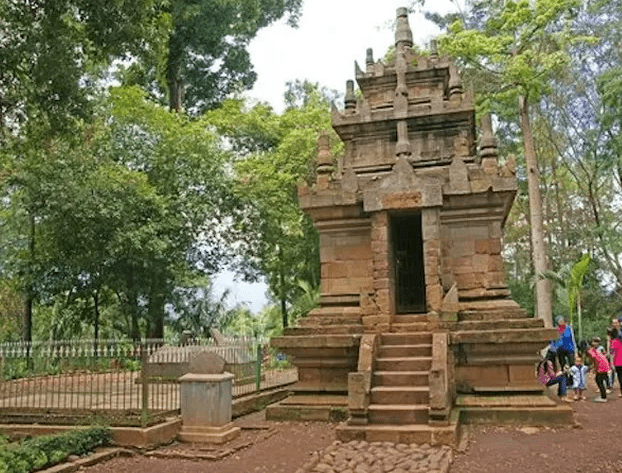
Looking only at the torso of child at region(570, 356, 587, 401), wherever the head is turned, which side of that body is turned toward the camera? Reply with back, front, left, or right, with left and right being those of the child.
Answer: front

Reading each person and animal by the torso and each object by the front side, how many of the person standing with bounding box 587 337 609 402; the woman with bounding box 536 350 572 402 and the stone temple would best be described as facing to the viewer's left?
1

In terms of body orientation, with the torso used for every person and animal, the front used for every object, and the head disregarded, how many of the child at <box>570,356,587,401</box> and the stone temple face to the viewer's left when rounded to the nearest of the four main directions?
0

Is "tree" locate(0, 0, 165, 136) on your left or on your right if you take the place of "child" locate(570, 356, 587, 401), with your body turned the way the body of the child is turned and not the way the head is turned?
on your right

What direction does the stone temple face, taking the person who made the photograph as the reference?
facing the viewer

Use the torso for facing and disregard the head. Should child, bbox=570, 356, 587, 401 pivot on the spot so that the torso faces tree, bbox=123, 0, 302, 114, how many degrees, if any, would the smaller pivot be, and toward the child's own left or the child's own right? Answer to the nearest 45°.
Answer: approximately 135° to the child's own right
